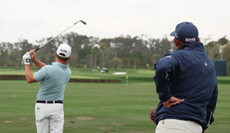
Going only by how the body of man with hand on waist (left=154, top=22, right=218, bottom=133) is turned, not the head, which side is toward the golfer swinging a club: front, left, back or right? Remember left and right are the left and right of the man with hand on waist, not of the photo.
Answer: front

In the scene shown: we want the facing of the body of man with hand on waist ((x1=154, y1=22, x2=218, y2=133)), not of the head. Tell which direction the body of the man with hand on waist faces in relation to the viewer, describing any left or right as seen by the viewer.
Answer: facing away from the viewer and to the left of the viewer

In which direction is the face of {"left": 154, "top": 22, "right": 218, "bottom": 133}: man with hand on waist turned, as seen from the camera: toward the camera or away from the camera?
away from the camera
